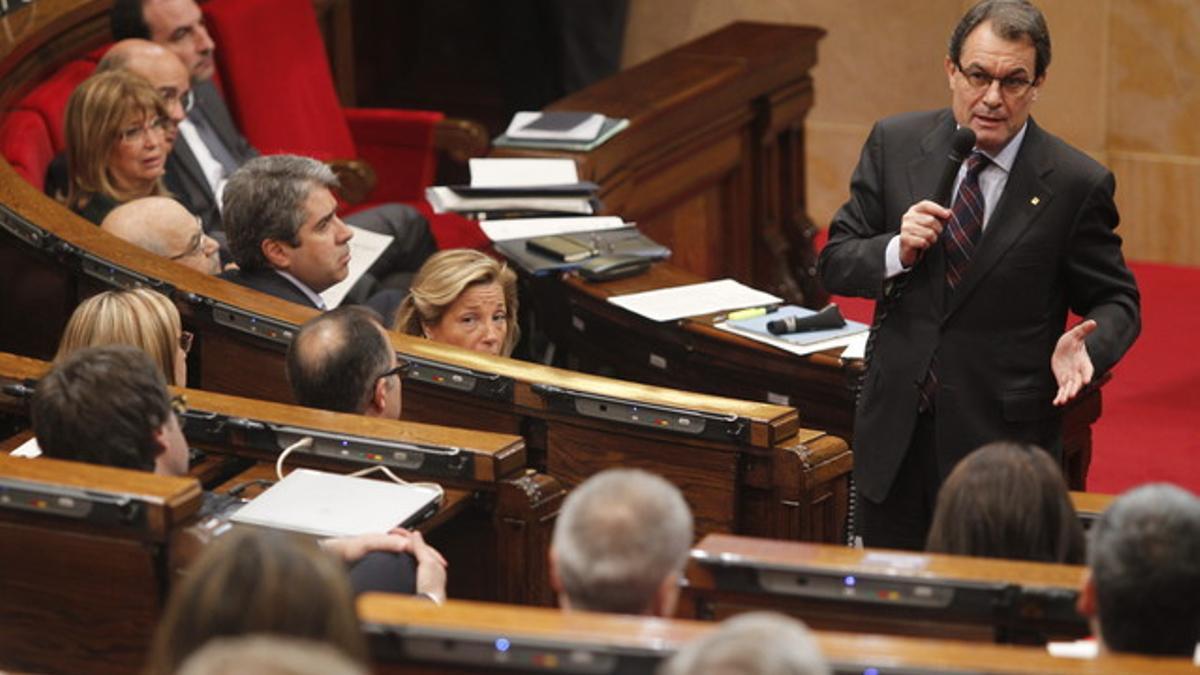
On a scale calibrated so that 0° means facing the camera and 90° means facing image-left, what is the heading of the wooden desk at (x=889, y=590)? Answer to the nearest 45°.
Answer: approximately 0°

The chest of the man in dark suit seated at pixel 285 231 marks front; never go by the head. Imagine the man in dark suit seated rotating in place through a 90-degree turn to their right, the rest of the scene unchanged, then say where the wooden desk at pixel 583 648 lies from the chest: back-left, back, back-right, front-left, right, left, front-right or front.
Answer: front

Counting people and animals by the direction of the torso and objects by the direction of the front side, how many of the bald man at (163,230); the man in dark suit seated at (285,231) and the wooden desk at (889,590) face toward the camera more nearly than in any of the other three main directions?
1

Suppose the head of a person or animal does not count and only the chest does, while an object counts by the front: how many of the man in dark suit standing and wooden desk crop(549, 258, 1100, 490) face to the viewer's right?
0

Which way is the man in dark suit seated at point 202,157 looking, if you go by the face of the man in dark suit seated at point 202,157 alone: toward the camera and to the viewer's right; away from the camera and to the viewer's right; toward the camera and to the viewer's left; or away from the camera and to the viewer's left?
toward the camera and to the viewer's right

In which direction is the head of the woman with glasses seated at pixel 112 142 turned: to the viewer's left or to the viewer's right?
to the viewer's right

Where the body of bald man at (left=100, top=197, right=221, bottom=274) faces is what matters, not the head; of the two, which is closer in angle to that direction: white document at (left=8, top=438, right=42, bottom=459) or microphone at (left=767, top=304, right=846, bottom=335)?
the microphone

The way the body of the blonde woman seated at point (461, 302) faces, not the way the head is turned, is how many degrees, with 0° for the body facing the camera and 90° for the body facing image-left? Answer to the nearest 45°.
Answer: approximately 315°

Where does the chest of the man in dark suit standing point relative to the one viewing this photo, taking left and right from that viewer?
facing the viewer

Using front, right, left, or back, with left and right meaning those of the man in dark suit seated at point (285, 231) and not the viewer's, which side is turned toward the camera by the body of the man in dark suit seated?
right

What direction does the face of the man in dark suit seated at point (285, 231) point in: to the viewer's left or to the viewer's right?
to the viewer's right

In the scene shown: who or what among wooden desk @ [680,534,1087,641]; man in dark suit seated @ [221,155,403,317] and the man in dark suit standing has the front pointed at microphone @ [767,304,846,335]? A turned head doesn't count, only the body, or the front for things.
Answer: the man in dark suit seated

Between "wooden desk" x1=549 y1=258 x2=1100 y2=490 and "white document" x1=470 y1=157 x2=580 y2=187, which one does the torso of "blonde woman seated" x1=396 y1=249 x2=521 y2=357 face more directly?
the wooden desk

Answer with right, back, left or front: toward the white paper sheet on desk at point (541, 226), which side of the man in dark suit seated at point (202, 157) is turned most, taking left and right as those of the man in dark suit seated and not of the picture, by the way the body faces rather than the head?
front
